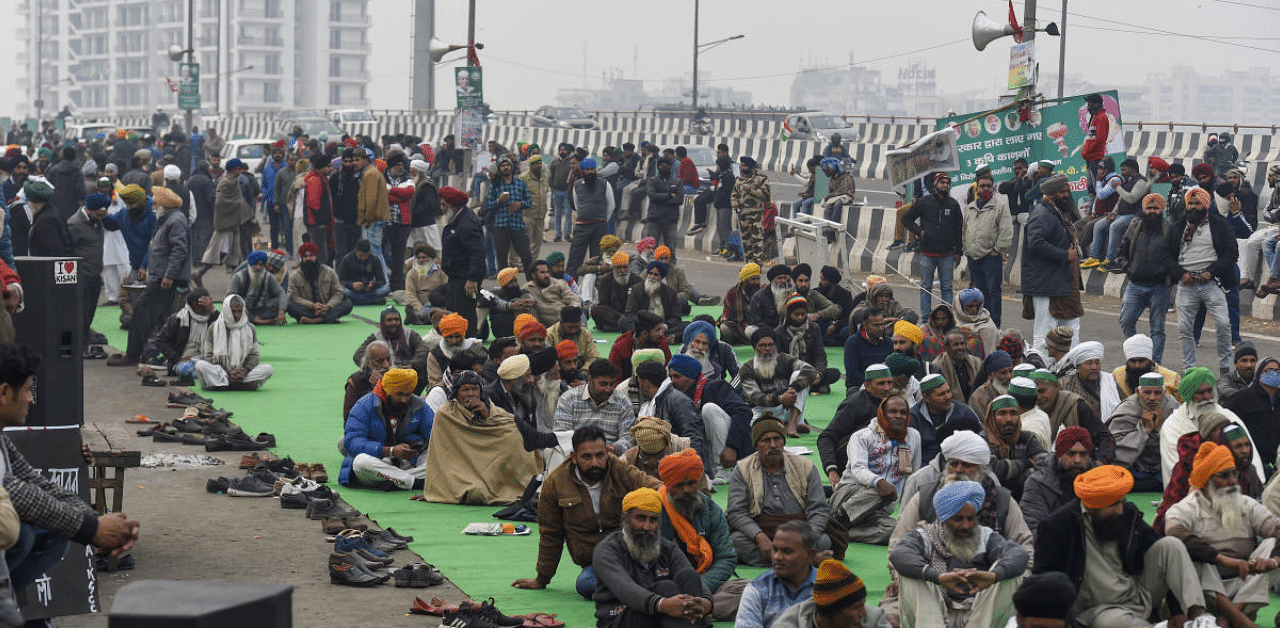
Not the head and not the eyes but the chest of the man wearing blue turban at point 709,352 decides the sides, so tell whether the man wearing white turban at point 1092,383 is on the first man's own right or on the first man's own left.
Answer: on the first man's own left

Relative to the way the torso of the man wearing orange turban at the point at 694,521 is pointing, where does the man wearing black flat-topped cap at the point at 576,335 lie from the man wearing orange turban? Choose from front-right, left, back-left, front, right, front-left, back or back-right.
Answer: back

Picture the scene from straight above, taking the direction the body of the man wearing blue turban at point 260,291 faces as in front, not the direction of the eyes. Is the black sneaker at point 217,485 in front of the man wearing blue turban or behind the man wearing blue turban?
in front

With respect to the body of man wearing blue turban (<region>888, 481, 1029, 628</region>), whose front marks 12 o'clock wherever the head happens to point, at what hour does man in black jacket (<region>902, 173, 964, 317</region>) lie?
The man in black jacket is roughly at 6 o'clock from the man wearing blue turban.

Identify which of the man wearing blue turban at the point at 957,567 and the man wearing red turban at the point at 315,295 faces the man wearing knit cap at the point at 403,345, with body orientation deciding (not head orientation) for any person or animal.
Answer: the man wearing red turban at the point at 315,295

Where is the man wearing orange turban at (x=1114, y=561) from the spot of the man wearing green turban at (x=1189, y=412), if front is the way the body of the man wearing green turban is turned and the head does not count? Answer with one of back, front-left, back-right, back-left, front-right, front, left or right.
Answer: front-right
